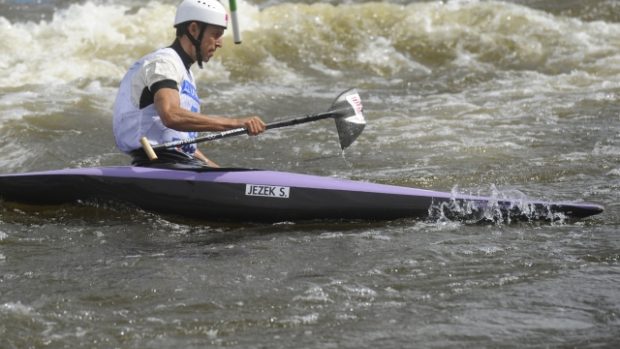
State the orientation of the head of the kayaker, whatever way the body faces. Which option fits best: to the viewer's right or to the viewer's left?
to the viewer's right

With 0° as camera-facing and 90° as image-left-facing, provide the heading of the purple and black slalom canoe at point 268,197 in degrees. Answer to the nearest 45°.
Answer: approximately 270°

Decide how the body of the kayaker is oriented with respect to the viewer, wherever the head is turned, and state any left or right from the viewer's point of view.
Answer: facing to the right of the viewer
